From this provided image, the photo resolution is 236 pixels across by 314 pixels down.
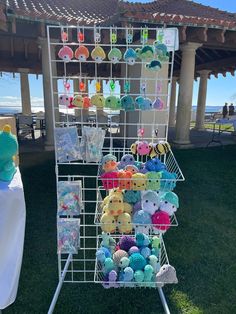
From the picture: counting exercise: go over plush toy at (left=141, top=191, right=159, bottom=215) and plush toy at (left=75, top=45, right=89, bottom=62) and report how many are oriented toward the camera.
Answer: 2

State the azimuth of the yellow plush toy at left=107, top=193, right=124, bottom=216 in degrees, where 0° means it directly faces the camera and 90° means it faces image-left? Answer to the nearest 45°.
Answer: approximately 0°

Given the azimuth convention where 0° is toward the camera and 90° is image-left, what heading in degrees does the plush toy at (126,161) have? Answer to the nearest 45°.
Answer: approximately 0°
